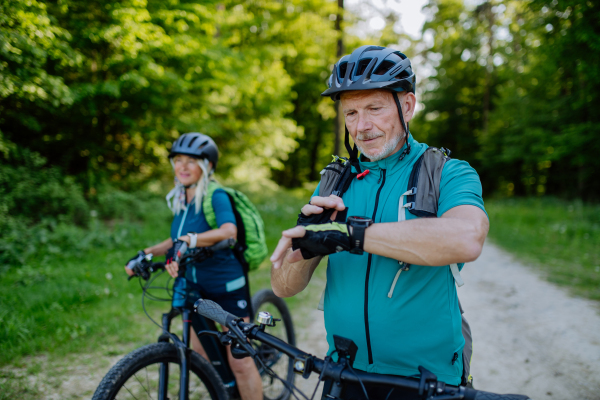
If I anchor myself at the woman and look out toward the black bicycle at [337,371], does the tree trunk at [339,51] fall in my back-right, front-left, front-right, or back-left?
back-left

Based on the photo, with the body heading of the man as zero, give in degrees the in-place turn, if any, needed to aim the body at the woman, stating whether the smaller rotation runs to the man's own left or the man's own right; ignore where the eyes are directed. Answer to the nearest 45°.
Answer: approximately 90° to the man's own right

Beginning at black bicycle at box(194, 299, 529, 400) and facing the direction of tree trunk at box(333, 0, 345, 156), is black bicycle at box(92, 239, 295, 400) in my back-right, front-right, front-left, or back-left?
front-left

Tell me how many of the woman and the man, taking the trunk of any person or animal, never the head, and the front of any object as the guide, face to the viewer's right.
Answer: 0

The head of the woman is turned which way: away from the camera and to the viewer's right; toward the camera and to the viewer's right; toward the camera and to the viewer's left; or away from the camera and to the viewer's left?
toward the camera and to the viewer's left

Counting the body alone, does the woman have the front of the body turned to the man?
no

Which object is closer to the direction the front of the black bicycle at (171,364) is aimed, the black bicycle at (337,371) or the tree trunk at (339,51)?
the black bicycle

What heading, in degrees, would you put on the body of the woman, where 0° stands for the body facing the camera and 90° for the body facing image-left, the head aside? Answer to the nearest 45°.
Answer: approximately 45°

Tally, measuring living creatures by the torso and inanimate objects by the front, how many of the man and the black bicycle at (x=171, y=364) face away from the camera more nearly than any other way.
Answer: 0

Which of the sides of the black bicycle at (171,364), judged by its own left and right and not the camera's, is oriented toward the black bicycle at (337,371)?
left

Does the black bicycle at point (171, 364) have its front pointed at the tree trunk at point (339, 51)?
no

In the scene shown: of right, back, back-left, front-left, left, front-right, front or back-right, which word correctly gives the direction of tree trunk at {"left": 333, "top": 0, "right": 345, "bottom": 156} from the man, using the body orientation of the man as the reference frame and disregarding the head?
back-right

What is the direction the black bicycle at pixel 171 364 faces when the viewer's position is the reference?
facing the viewer and to the left of the viewer

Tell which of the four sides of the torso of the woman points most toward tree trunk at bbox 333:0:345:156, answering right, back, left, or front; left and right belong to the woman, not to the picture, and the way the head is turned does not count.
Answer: back

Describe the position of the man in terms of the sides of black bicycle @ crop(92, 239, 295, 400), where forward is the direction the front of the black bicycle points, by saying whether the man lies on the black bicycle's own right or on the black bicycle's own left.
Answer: on the black bicycle's own left
